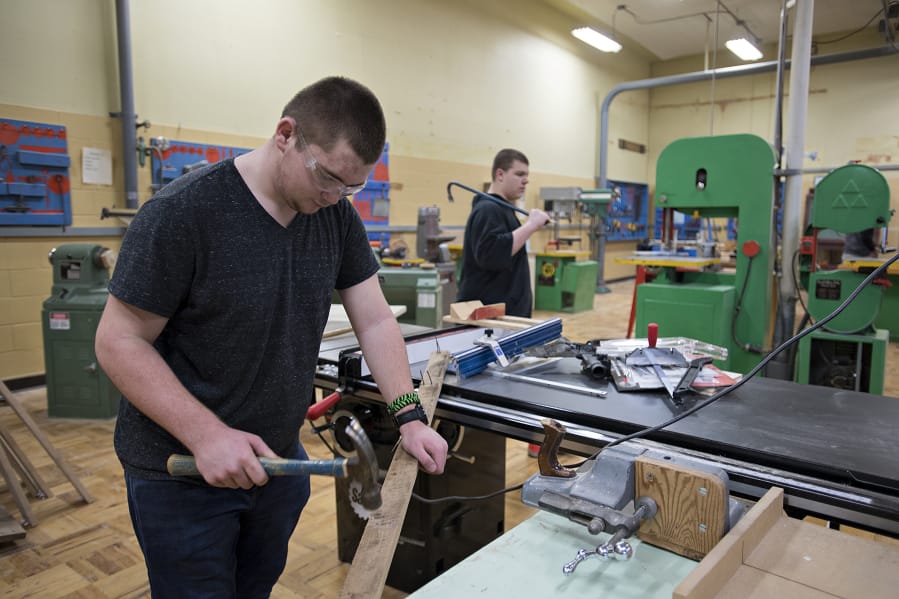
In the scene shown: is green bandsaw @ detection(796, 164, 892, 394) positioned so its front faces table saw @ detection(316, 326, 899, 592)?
yes

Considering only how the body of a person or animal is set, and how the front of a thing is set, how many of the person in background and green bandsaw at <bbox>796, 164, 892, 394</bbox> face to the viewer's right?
1

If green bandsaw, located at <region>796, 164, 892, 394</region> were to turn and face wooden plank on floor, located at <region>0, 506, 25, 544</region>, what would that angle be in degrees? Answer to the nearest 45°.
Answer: approximately 45° to its right

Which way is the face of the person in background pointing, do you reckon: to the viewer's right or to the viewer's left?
to the viewer's right

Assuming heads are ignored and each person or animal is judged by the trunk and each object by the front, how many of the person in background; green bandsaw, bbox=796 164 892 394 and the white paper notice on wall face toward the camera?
2

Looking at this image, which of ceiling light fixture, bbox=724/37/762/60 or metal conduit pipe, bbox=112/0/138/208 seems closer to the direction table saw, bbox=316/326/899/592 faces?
the metal conduit pipe

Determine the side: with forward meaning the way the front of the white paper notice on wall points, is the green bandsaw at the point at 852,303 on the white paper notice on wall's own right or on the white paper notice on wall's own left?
on the white paper notice on wall's own left

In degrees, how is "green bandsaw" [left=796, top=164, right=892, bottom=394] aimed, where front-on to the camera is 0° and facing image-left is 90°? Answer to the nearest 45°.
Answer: approximately 0°

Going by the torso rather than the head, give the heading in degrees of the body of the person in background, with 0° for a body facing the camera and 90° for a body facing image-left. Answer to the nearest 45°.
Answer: approximately 270°

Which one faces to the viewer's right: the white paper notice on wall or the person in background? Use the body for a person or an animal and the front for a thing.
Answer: the person in background
